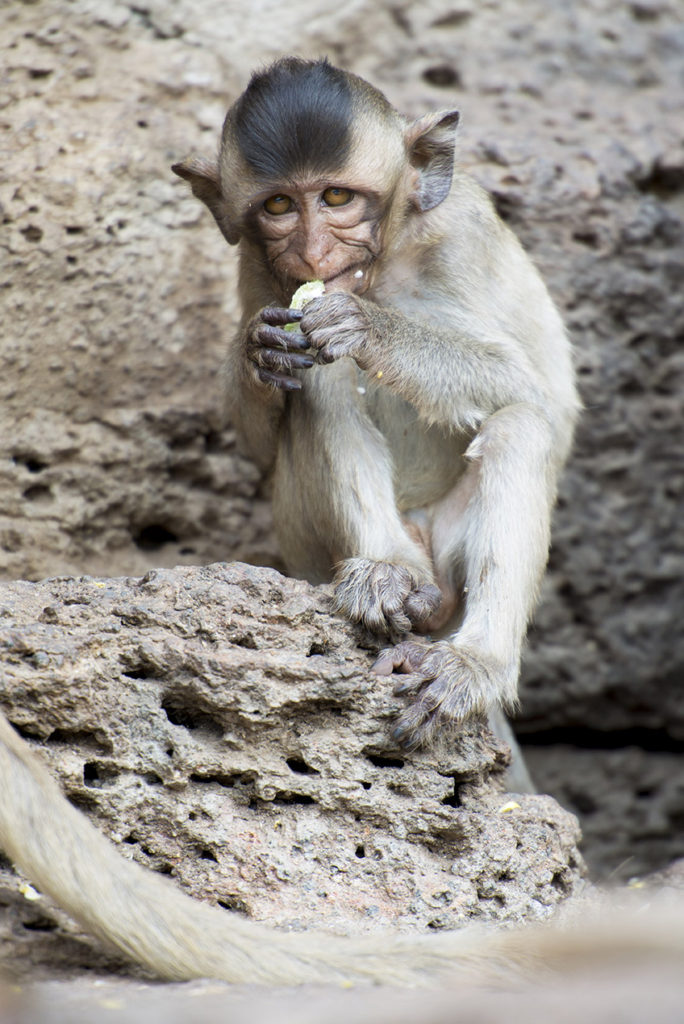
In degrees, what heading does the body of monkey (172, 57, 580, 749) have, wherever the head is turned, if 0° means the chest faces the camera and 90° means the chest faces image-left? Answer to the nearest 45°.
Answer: approximately 45°
